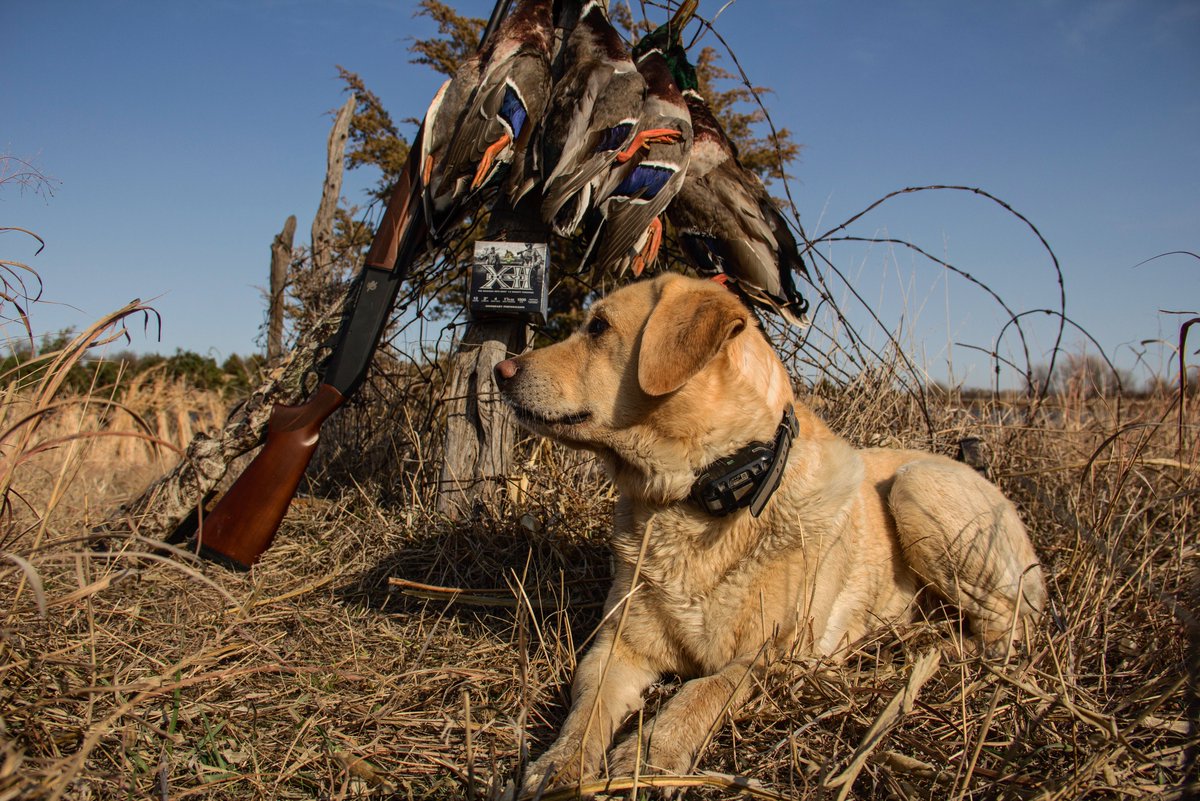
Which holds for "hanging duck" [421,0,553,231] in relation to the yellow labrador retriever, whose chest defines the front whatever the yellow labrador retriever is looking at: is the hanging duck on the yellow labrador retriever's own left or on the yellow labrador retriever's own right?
on the yellow labrador retriever's own right

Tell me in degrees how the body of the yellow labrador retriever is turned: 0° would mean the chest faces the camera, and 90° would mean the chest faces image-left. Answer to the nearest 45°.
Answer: approximately 45°

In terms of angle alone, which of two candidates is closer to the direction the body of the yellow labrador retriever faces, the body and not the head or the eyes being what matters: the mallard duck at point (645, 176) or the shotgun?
the shotgun

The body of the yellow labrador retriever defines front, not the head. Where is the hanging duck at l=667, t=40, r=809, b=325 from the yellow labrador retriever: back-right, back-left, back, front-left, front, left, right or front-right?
back-right
